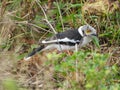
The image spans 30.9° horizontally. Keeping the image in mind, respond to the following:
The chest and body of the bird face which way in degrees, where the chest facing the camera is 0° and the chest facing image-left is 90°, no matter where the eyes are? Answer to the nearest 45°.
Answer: approximately 270°
